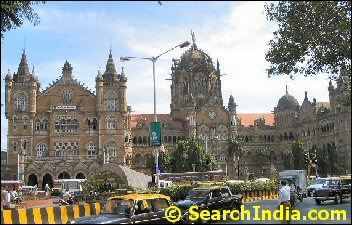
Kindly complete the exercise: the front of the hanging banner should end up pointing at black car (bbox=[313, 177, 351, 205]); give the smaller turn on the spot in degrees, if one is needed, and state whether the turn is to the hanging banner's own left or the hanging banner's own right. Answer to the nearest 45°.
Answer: approximately 90° to the hanging banner's own left

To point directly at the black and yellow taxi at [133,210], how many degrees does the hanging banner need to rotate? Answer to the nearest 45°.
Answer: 0° — it already faces it

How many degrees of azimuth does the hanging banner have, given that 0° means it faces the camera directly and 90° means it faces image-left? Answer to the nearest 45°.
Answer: approximately 0°

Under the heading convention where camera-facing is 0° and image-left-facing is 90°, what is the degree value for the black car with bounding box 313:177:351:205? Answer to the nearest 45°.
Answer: approximately 45°
